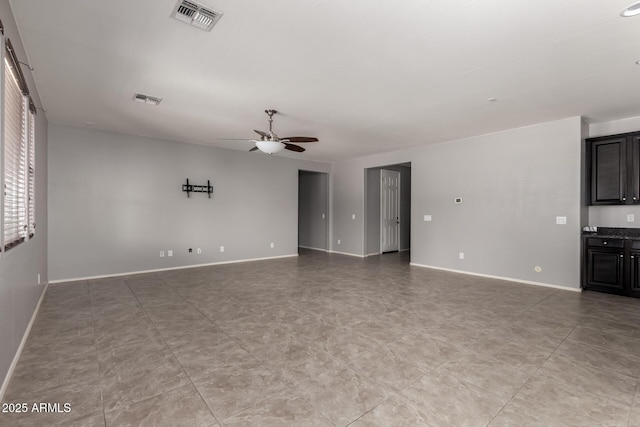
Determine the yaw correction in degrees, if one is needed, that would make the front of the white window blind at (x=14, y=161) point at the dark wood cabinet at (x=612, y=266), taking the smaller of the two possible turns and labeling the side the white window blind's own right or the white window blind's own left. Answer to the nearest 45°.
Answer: approximately 45° to the white window blind's own right

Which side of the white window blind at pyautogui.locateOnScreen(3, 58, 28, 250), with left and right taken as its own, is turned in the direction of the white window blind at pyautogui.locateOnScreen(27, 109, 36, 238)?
left

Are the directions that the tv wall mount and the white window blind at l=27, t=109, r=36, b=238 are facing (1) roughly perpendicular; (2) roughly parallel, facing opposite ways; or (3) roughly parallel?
roughly perpendicular

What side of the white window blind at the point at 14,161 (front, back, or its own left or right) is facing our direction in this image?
right

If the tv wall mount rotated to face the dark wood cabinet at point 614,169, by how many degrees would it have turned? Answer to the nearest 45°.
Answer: approximately 45° to its left

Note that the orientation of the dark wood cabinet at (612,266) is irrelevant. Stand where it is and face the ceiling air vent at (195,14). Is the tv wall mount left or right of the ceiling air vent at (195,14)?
right

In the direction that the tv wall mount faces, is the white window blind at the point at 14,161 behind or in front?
in front

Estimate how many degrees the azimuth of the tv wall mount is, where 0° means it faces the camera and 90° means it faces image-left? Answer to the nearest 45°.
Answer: approximately 0°

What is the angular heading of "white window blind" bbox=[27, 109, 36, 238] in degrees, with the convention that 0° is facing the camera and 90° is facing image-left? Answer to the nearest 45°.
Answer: approximately 270°
